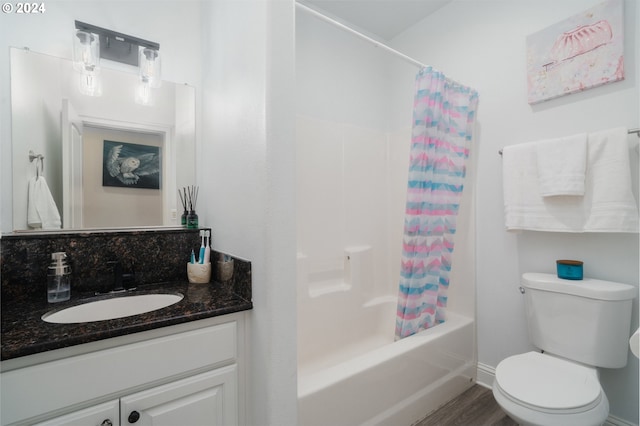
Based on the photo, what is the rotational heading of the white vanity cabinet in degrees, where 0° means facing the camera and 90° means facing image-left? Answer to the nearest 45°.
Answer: approximately 315°

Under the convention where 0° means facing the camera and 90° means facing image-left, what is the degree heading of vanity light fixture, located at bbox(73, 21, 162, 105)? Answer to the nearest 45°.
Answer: approximately 315°
